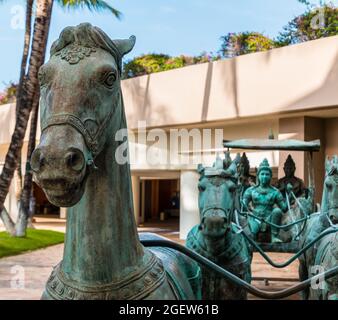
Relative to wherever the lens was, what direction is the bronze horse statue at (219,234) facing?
facing the viewer

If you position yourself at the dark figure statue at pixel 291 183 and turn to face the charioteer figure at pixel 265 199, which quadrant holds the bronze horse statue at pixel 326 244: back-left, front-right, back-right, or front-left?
front-left

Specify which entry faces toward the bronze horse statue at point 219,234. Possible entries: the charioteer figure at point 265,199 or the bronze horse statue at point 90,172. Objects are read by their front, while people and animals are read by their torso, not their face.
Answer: the charioteer figure

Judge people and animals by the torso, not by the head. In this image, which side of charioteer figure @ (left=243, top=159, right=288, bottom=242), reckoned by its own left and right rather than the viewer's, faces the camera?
front

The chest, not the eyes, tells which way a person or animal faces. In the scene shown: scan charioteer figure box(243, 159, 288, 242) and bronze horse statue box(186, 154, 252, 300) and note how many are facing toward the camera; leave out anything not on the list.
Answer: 2

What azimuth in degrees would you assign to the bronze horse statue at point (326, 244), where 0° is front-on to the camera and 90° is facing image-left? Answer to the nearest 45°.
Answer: approximately 315°

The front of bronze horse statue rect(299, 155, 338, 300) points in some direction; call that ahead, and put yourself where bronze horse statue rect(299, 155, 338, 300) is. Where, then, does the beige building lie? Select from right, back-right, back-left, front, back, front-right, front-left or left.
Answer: back-left

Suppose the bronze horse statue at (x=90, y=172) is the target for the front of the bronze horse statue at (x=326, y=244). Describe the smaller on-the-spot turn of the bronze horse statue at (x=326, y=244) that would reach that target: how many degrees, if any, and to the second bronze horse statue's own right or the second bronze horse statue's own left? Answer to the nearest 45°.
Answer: approximately 45° to the second bronze horse statue's own right

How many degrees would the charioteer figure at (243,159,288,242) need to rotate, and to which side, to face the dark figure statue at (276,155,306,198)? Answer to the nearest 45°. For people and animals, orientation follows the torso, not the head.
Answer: approximately 180°

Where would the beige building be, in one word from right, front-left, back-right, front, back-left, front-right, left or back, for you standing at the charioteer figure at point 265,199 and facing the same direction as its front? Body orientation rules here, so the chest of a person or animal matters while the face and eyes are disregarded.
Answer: back

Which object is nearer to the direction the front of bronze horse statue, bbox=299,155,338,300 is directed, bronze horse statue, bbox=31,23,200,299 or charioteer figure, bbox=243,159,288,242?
the bronze horse statue
